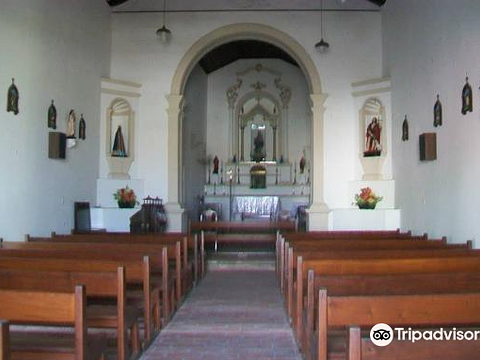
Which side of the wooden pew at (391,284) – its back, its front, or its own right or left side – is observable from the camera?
back

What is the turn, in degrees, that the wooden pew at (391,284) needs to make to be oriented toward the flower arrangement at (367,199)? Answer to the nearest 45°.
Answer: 0° — it already faces it

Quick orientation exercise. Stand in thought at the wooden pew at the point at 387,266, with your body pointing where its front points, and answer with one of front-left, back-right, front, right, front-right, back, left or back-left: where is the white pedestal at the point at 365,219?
front

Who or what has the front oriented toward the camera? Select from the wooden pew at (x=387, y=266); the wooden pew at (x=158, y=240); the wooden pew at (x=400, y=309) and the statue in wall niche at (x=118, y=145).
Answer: the statue in wall niche

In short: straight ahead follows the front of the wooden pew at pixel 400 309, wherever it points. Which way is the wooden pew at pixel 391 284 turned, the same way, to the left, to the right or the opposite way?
the same way

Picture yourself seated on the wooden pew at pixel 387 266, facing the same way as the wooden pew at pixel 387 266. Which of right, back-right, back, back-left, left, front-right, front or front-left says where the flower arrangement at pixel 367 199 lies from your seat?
front

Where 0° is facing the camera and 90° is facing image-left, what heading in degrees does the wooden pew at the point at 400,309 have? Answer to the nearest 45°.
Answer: approximately 180°

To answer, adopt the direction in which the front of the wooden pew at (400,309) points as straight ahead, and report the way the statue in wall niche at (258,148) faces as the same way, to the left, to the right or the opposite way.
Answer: the opposite way

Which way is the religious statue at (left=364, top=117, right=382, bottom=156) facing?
toward the camera

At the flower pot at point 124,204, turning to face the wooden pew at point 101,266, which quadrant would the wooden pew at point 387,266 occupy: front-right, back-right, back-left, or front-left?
front-left

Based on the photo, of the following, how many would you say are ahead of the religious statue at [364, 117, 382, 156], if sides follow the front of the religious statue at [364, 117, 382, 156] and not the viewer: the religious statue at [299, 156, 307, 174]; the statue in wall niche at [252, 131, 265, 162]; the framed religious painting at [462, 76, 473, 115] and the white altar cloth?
1

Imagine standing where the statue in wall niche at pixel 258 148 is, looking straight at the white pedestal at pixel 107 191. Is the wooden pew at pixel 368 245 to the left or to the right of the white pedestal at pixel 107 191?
left

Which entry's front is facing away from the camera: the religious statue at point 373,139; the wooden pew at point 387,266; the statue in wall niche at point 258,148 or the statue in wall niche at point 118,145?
the wooden pew

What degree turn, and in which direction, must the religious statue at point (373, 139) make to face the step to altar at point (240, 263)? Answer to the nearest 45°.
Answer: approximately 45° to its right

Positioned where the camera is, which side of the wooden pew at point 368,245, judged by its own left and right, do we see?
back

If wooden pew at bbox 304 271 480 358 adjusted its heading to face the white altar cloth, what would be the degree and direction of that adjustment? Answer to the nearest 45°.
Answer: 0° — it already faces it

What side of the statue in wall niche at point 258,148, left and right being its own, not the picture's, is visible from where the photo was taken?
front

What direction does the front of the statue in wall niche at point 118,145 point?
toward the camera

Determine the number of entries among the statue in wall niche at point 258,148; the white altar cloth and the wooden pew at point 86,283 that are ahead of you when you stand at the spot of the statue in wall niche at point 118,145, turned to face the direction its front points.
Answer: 1

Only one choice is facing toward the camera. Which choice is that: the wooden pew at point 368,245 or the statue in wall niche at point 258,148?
the statue in wall niche

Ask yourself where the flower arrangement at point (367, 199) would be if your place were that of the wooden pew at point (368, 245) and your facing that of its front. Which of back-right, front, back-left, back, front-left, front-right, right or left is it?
front

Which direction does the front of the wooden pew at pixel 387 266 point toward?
away from the camera
